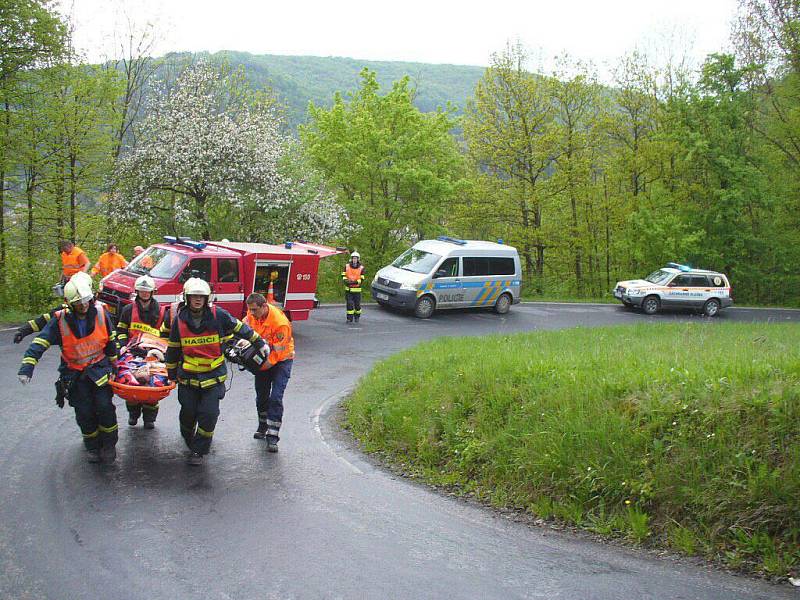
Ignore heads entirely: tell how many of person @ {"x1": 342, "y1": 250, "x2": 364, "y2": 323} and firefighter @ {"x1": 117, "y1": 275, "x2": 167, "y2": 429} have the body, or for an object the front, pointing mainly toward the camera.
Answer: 2

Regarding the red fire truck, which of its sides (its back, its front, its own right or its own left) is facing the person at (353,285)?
back

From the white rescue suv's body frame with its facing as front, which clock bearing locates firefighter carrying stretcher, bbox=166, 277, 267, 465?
The firefighter carrying stretcher is roughly at 11 o'clock from the white rescue suv.

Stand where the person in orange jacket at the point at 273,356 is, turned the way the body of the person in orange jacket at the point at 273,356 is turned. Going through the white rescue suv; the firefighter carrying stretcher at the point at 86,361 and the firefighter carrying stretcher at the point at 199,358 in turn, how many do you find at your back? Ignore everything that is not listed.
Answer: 1

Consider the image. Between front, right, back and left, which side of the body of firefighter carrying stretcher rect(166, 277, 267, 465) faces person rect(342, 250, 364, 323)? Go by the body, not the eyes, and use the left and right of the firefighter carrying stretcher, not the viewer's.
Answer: back

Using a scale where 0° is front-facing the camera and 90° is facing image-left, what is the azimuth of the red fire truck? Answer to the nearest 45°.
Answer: approximately 45°

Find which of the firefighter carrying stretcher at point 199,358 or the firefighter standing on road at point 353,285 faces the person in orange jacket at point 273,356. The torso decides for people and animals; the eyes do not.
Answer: the firefighter standing on road

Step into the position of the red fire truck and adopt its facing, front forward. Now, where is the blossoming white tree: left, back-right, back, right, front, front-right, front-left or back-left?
back-right

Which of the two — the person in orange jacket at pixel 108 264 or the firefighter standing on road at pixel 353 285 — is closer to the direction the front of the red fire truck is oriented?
the person in orange jacket

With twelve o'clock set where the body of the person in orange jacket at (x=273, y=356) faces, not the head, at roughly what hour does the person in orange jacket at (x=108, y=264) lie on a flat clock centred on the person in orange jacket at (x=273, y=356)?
the person in orange jacket at (x=108, y=264) is roughly at 4 o'clock from the person in orange jacket at (x=273, y=356).
